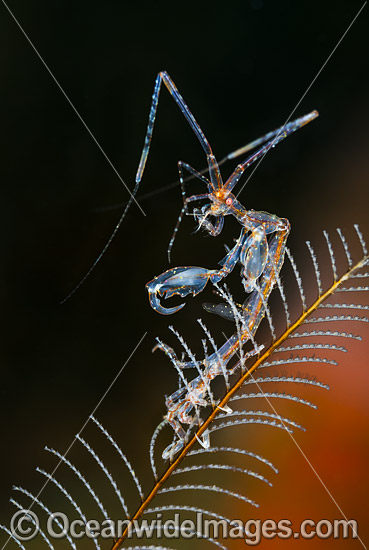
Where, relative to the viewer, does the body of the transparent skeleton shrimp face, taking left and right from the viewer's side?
facing to the left of the viewer
